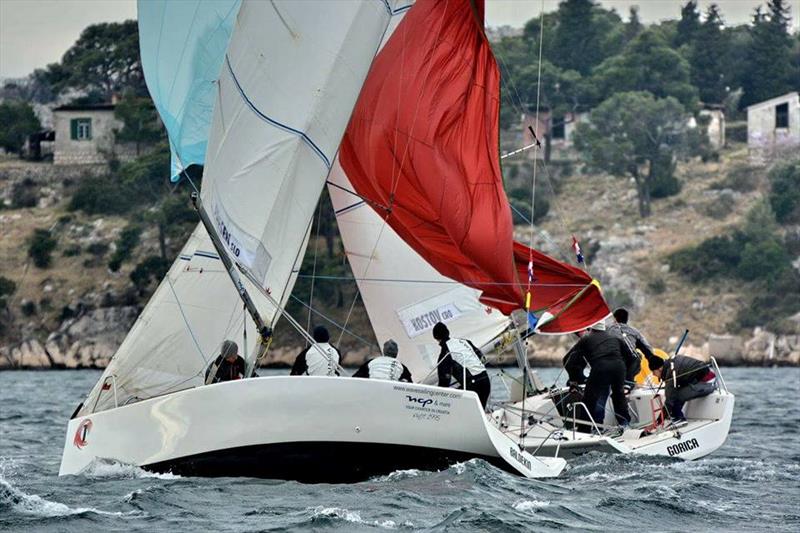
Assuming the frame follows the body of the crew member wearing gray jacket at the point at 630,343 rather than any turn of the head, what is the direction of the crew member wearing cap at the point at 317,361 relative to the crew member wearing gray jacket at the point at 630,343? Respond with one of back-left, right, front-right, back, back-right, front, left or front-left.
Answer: left

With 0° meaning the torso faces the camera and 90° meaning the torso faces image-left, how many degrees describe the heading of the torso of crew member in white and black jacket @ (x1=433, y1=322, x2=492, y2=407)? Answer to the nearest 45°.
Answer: approximately 135°

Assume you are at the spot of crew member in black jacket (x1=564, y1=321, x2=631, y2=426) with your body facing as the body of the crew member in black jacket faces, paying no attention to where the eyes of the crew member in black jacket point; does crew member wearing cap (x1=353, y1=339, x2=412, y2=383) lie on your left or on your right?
on your left

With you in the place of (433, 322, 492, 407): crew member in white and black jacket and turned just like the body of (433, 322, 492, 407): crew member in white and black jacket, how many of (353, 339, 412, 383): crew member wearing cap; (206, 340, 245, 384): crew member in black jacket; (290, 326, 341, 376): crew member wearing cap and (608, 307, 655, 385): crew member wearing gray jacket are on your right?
1

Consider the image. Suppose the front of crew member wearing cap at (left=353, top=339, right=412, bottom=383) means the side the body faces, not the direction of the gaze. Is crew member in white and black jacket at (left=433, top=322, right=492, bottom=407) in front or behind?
in front

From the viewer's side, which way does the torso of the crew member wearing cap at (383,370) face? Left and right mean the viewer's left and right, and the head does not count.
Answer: facing away from the viewer

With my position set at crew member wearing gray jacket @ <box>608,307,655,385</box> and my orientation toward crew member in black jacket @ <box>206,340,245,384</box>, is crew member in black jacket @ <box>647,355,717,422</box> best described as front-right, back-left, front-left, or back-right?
back-left

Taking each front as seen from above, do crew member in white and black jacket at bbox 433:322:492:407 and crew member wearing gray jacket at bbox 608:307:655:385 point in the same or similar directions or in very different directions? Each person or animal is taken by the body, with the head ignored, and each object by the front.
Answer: same or similar directions

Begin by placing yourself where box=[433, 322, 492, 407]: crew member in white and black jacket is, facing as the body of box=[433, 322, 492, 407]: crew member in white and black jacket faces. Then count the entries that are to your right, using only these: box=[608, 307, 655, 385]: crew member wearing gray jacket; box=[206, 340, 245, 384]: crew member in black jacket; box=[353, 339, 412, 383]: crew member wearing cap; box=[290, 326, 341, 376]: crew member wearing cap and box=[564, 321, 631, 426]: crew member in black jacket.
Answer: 2

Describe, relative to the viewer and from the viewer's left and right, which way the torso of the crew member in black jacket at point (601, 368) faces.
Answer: facing away from the viewer and to the left of the viewer

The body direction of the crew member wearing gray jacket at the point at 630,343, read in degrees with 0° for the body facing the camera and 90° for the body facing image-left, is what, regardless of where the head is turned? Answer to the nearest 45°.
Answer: approximately 135°

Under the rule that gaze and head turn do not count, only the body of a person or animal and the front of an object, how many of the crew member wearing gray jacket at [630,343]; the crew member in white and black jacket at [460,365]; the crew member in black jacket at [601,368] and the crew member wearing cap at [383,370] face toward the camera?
0

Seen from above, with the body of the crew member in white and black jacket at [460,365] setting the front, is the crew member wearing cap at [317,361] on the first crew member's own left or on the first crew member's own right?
on the first crew member's own left

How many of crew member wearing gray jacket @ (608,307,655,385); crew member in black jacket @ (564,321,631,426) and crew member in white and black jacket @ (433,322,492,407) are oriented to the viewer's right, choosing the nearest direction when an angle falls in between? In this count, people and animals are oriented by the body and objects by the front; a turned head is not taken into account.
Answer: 0

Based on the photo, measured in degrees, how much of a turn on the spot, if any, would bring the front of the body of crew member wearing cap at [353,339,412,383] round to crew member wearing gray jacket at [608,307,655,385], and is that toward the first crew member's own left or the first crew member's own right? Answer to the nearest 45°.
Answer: approximately 45° to the first crew member's own right

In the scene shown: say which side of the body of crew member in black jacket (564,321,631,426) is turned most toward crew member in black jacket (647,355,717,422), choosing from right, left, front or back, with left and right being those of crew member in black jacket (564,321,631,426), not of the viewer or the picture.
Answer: right
